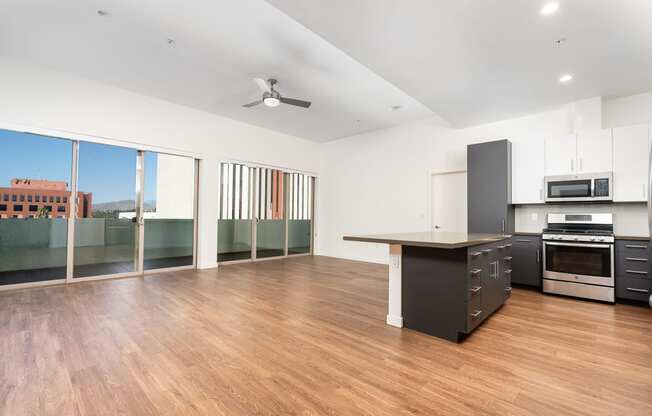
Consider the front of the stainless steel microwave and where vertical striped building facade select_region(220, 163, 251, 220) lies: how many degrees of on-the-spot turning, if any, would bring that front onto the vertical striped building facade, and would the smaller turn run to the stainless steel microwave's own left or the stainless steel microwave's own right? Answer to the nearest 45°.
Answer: approximately 90° to the stainless steel microwave's own right

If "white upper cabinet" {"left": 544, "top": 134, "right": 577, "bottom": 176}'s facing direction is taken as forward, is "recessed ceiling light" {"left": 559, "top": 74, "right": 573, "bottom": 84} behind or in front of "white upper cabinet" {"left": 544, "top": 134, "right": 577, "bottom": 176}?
in front

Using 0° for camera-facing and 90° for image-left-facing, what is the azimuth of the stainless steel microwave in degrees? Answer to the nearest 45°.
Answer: approximately 0°

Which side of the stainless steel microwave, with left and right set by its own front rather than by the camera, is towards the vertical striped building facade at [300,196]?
right

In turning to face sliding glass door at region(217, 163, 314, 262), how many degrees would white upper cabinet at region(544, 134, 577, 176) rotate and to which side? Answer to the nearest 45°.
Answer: approximately 90° to its right

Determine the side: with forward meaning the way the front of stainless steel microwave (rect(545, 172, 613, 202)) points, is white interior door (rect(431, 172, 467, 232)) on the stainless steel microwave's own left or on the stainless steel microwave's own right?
on the stainless steel microwave's own right

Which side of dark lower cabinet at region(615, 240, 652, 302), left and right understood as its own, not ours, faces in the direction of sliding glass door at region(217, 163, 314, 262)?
right
